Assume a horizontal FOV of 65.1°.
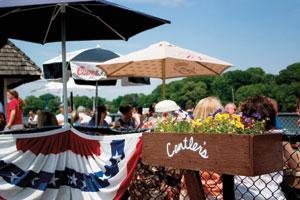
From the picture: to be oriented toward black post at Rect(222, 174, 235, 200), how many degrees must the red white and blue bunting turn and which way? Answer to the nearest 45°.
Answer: approximately 45° to its left

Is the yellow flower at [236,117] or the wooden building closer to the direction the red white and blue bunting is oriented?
the yellow flower

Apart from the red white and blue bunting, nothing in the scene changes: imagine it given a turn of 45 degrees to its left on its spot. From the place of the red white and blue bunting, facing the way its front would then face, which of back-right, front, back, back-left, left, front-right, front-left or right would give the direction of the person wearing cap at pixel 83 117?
back-left

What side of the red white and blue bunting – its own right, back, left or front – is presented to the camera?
front

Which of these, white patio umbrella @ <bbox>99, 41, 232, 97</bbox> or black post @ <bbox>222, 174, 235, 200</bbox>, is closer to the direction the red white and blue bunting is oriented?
the black post

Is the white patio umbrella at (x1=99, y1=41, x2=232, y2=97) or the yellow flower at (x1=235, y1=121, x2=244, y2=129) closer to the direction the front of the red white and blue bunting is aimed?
the yellow flower

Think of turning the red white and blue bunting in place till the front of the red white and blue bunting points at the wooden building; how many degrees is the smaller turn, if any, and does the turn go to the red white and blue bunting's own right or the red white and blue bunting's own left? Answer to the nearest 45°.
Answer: approximately 180°

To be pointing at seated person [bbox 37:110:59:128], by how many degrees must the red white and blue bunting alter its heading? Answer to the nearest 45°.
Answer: approximately 180°

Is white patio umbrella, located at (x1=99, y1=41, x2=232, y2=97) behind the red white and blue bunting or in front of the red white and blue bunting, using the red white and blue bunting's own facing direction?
behind
